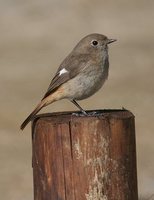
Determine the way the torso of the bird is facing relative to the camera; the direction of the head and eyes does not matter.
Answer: to the viewer's right
